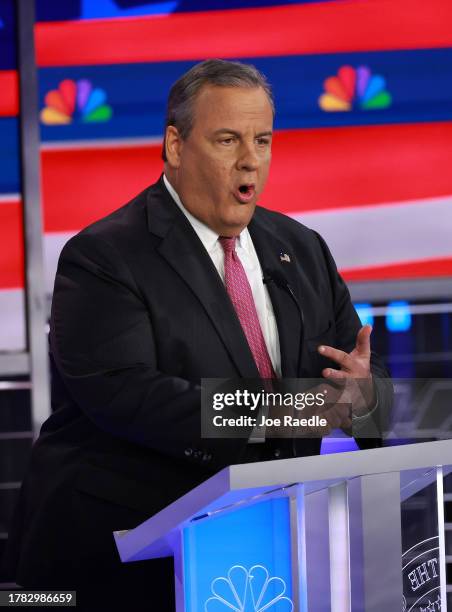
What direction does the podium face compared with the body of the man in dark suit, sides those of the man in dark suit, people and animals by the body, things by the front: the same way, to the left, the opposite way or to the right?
the same way

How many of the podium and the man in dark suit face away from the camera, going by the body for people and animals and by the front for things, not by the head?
0

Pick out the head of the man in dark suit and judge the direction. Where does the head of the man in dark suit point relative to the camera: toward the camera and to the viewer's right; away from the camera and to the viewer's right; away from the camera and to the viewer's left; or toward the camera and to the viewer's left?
toward the camera and to the viewer's right

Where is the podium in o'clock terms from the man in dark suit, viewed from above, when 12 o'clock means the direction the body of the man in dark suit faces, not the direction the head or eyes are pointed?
The podium is roughly at 1 o'clock from the man in dark suit.
